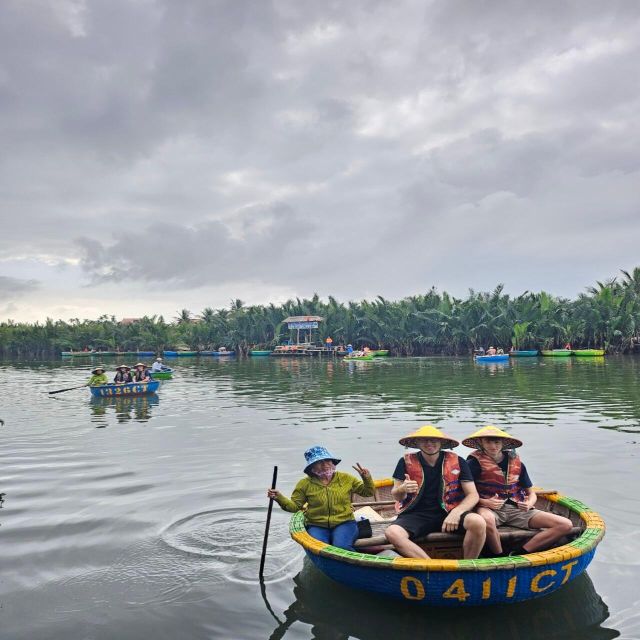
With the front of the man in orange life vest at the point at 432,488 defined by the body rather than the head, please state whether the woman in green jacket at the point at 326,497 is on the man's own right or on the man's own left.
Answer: on the man's own right

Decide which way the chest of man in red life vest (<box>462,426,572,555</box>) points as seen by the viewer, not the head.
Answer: toward the camera

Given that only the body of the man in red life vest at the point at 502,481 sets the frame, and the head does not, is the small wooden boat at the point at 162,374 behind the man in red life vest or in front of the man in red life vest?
behind

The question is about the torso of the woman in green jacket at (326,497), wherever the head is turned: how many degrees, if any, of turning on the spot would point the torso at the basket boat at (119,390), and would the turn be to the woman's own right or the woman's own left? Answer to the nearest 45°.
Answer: approximately 135° to the woman's own right

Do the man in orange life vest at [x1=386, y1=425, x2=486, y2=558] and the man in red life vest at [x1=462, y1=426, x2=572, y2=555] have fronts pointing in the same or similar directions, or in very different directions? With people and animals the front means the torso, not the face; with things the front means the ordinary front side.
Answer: same or similar directions

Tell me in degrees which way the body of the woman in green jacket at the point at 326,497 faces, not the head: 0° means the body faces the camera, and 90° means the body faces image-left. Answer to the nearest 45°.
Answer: approximately 0°

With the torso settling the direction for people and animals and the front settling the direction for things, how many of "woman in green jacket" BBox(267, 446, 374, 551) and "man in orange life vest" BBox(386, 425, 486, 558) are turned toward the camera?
2

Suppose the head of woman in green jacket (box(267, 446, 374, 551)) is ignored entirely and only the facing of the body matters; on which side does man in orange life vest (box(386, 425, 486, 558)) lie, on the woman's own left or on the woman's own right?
on the woman's own left

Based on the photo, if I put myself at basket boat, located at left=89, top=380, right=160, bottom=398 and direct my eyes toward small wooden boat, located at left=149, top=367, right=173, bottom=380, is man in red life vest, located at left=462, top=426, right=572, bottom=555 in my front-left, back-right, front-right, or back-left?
back-right

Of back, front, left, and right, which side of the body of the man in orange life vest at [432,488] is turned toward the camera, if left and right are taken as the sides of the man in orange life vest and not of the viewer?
front

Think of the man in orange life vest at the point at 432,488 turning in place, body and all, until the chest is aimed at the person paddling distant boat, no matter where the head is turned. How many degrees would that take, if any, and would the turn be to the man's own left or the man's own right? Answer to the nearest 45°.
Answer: approximately 135° to the man's own right

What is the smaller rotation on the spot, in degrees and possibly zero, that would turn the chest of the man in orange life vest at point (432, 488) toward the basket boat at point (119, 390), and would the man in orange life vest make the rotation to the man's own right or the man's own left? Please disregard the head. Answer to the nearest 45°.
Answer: approximately 135° to the man's own right

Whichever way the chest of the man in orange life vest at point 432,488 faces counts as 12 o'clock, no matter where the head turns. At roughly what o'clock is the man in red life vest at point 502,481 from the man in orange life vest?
The man in red life vest is roughly at 8 o'clock from the man in orange life vest.

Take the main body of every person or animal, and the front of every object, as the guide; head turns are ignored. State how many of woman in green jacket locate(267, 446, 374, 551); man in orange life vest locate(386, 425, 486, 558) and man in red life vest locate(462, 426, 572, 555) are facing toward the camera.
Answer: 3
